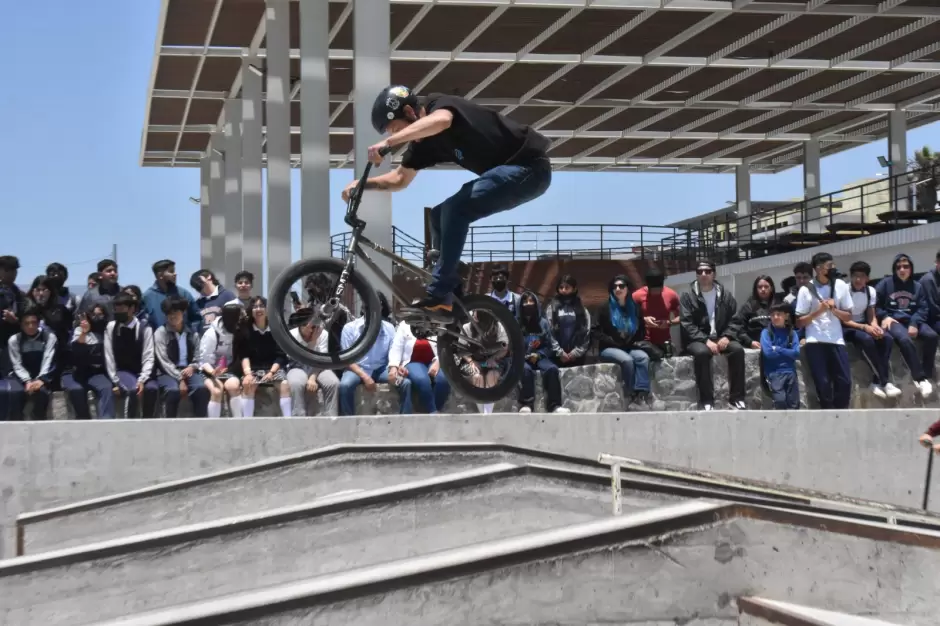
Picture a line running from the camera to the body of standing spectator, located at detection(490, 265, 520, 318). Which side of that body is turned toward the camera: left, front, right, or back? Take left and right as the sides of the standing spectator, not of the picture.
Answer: front

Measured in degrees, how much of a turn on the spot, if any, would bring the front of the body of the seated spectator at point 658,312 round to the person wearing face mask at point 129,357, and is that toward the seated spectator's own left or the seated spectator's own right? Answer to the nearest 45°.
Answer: approximately 45° to the seated spectator's own right

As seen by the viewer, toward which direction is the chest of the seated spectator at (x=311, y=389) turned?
toward the camera

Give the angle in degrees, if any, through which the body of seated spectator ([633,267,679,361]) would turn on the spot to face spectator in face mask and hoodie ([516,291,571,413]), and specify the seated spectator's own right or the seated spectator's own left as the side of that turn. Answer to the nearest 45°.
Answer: approximately 45° to the seated spectator's own right

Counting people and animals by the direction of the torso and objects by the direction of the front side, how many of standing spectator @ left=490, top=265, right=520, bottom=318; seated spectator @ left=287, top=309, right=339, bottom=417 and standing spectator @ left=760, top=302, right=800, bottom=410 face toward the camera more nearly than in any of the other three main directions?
3

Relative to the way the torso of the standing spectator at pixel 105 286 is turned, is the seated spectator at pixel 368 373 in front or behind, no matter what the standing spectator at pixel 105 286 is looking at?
in front

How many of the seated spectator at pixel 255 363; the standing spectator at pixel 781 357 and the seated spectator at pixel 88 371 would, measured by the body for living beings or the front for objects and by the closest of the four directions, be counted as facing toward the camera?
3

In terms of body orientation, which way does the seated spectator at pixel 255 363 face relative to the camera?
toward the camera

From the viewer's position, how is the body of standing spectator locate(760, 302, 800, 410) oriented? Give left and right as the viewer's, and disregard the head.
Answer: facing the viewer

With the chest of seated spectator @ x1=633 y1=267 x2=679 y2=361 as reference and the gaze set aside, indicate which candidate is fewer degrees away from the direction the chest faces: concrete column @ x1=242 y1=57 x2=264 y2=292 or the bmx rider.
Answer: the bmx rider

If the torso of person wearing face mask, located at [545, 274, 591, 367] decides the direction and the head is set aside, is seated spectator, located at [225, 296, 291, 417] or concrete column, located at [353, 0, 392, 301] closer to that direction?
the seated spectator
